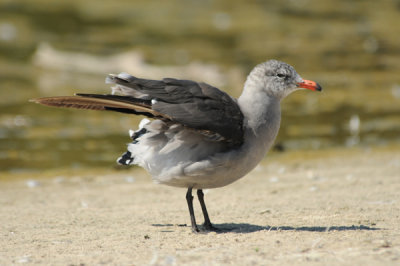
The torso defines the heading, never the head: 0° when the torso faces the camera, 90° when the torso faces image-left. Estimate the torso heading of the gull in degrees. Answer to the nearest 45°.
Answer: approximately 270°
